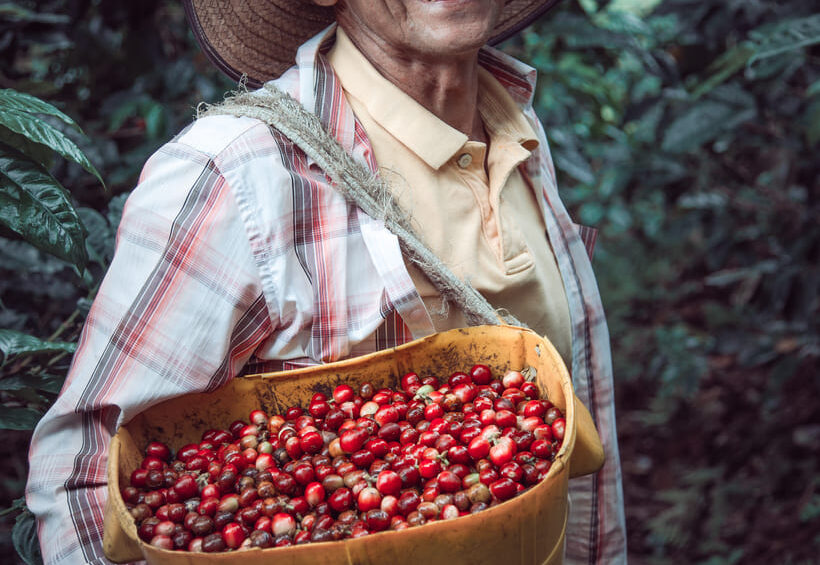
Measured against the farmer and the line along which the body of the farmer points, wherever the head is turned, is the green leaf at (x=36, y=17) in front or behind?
behind

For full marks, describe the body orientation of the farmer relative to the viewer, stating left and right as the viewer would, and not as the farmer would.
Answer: facing the viewer and to the right of the viewer

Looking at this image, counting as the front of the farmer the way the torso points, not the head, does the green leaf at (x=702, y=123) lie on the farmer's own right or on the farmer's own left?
on the farmer's own left

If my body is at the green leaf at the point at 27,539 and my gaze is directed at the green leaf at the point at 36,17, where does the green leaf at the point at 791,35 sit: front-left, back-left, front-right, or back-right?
front-right

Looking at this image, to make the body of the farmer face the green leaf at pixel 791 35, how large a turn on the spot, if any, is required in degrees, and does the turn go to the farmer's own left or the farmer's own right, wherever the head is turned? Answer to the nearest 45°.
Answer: approximately 90° to the farmer's own left

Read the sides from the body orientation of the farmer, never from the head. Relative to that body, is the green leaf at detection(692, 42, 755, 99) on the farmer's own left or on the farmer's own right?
on the farmer's own left
